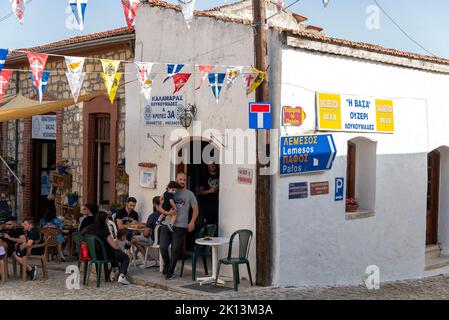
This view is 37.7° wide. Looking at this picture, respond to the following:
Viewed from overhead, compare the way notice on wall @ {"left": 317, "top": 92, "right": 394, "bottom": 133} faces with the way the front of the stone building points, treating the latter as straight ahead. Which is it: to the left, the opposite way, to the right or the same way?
to the left

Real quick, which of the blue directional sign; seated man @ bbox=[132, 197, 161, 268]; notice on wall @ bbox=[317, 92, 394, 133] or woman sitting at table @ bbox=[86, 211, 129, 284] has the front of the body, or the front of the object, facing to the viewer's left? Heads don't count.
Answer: the seated man

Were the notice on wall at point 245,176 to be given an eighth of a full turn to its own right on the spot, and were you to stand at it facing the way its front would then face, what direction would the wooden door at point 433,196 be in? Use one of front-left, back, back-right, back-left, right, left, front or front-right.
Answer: back

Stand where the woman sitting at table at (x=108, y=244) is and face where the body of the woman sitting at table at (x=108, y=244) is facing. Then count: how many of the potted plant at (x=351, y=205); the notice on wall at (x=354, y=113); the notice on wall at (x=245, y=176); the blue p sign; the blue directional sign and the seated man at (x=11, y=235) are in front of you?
5

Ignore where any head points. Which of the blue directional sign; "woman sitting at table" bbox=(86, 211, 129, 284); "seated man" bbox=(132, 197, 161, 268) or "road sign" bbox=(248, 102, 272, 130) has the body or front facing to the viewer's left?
the seated man

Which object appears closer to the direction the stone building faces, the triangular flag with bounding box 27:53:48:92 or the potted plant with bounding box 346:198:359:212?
the triangular flag

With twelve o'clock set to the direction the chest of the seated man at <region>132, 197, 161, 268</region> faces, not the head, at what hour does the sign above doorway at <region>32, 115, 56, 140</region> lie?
The sign above doorway is roughly at 2 o'clock from the seated man.

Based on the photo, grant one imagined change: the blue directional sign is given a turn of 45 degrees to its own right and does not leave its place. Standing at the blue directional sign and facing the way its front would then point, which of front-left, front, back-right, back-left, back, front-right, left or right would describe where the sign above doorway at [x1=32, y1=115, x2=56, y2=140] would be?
back-right

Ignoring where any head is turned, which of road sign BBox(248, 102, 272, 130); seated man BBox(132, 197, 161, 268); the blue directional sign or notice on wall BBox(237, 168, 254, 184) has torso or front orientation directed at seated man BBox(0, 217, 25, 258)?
seated man BBox(132, 197, 161, 268)

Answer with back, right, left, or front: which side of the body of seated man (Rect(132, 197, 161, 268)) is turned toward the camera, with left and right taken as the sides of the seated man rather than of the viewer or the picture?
left

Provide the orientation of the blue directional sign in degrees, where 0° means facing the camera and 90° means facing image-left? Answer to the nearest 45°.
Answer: approximately 315°

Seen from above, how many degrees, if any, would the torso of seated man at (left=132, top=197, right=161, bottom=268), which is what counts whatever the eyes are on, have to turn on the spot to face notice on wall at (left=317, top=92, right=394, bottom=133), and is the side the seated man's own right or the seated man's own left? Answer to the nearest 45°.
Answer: approximately 180°
